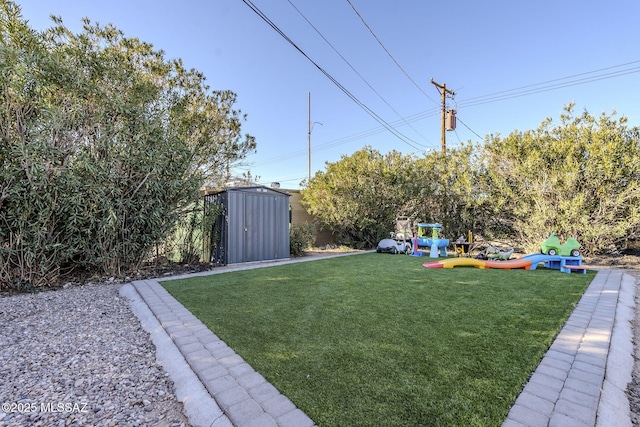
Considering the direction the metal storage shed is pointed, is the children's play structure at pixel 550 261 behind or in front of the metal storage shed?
in front

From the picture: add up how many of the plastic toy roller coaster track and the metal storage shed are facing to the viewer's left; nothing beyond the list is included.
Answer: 1

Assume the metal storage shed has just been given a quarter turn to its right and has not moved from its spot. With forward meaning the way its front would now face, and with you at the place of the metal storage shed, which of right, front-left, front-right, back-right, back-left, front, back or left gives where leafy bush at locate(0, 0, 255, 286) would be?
front

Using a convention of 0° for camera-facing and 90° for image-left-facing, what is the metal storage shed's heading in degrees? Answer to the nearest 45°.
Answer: approximately 315°

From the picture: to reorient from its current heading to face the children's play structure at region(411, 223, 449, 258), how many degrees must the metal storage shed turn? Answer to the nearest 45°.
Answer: approximately 45° to its left
